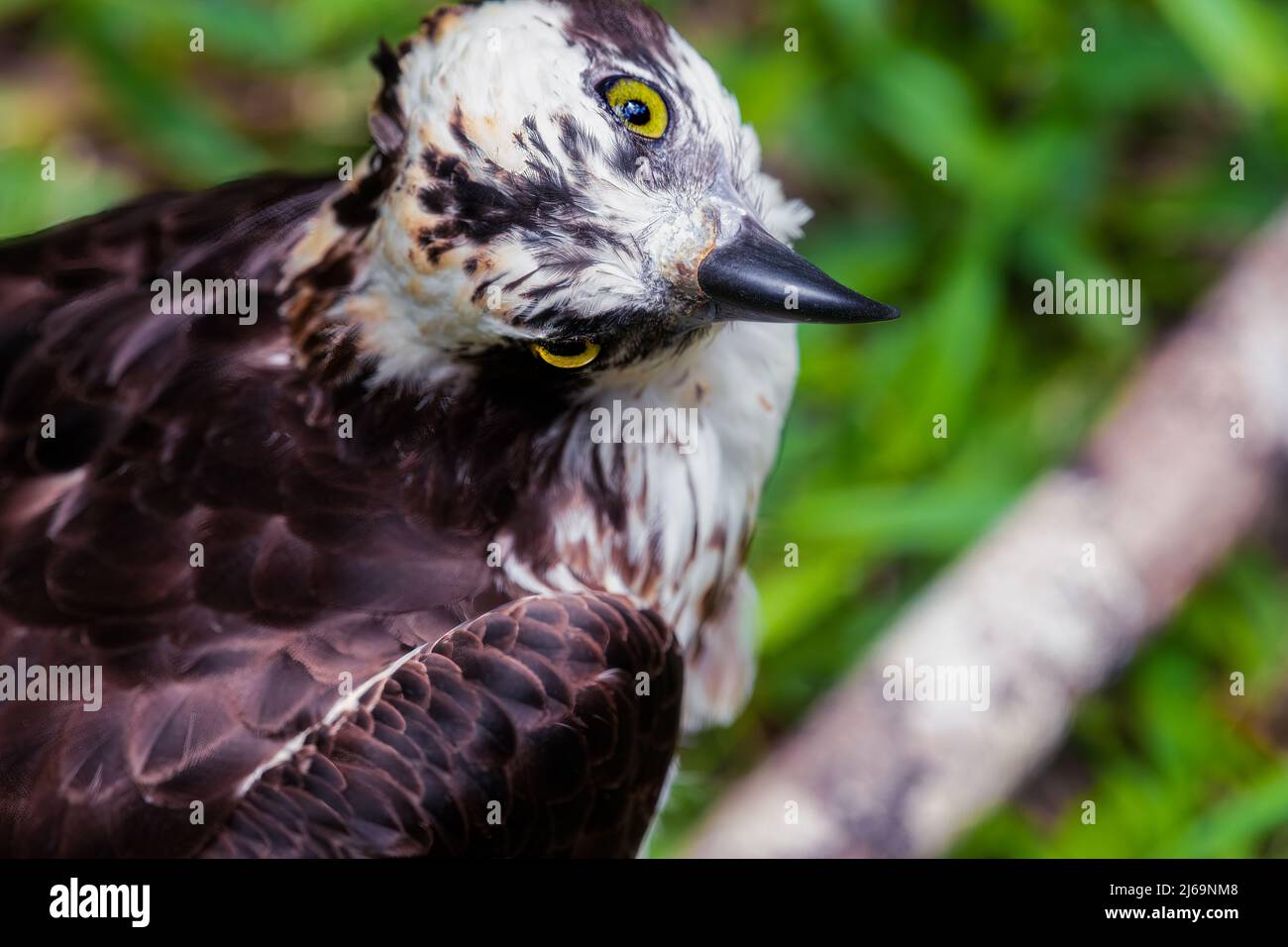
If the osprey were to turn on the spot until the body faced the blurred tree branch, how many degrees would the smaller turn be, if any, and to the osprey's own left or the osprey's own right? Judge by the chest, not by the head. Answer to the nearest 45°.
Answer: approximately 45° to the osprey's own left

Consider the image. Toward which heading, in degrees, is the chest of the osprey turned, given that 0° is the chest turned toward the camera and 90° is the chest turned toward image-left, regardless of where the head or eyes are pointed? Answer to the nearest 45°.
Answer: approximately 270°
